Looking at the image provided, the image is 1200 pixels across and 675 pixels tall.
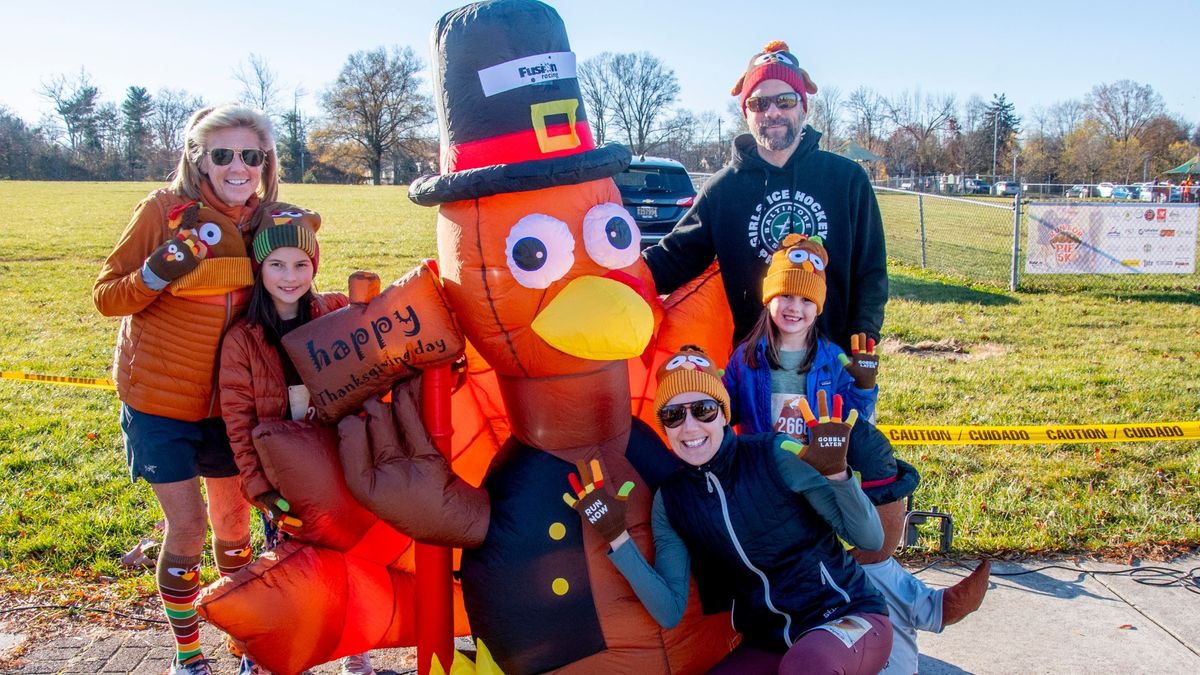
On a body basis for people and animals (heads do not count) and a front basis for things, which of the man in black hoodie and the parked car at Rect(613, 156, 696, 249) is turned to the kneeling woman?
the man in black hoodie

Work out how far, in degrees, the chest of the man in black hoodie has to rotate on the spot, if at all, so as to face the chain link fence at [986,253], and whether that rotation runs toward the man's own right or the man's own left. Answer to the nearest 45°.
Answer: approximately 180°

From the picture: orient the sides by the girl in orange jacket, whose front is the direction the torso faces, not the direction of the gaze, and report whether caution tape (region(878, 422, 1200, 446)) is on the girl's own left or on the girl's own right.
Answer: on the girl's own left

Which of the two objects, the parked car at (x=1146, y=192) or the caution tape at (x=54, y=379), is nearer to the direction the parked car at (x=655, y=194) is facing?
the parked car

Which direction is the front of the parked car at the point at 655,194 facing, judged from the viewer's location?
facing away from the viewer

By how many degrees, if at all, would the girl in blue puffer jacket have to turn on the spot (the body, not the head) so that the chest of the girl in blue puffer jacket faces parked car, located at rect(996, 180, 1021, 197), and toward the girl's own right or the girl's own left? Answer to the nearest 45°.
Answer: approximately 180°

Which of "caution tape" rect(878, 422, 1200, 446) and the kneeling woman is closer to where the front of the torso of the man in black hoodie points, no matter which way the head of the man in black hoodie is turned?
the kneeling woman
